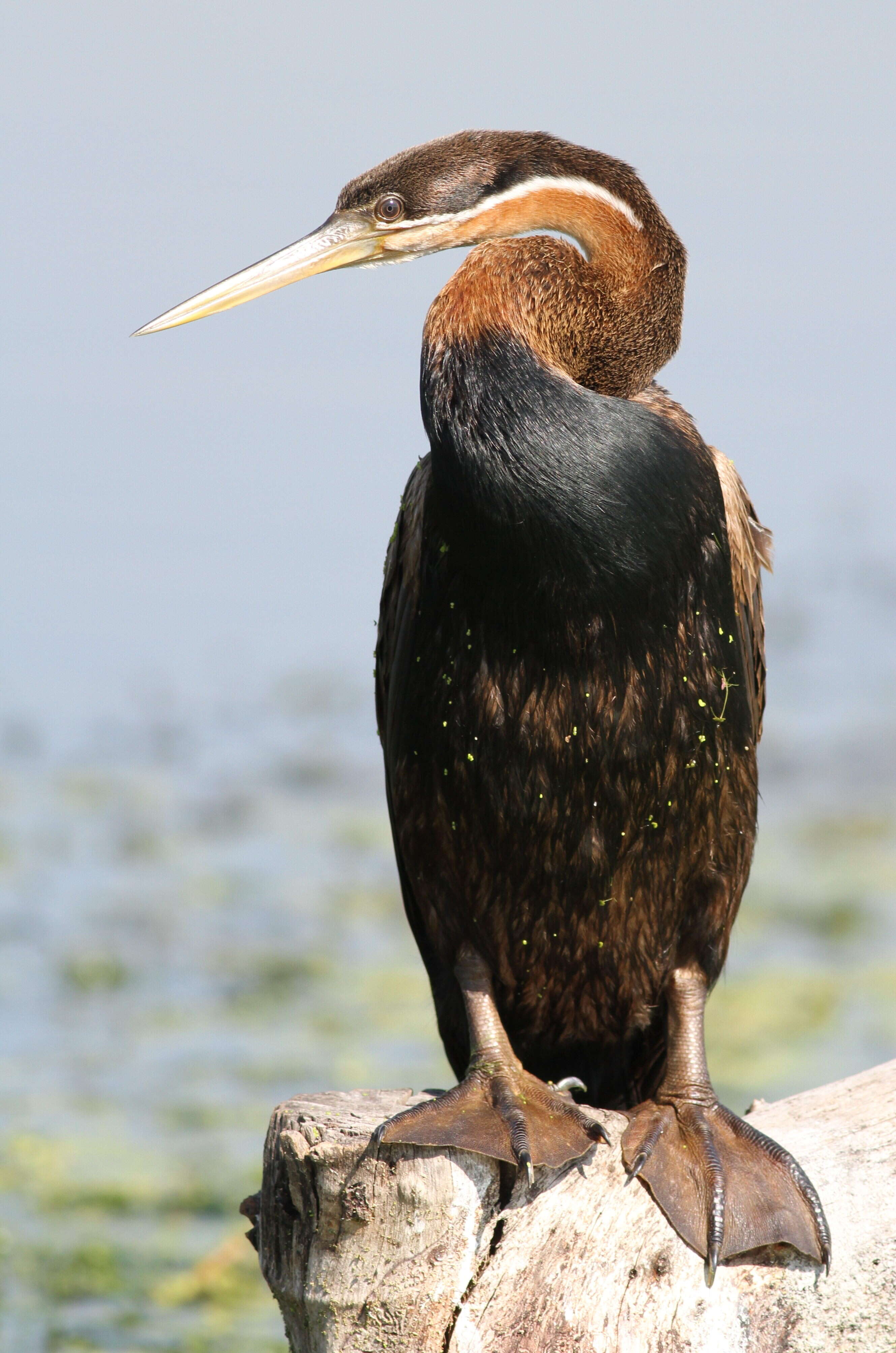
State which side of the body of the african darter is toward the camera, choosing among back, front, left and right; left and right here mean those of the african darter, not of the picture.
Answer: front
